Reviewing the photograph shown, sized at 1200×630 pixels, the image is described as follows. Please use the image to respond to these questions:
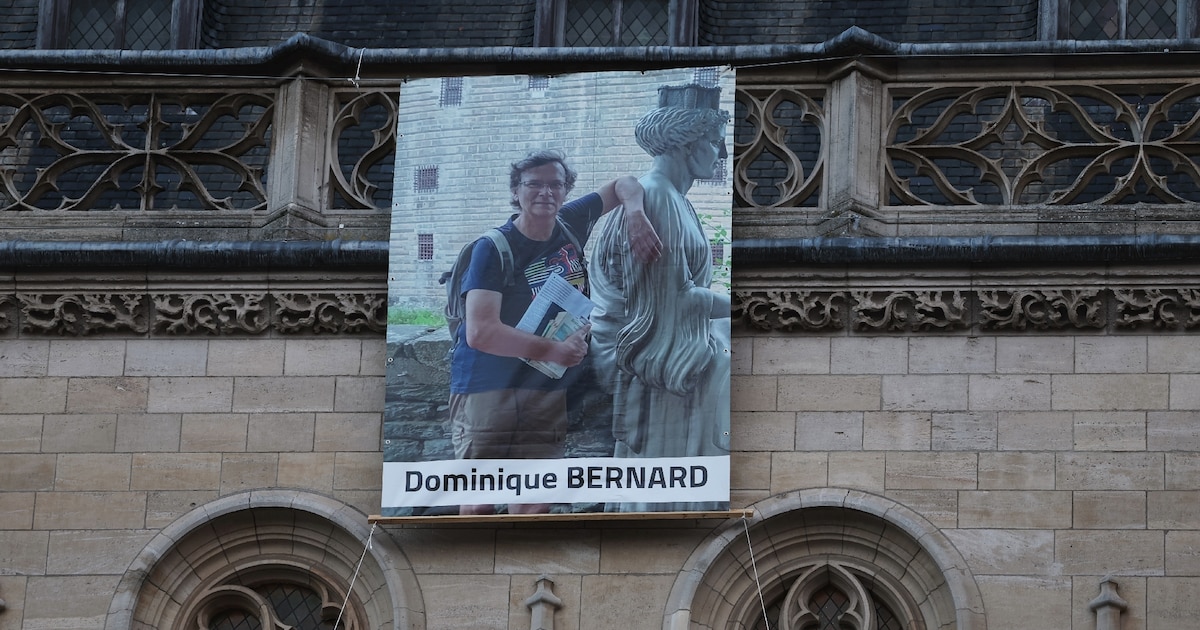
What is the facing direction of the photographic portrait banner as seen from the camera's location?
facing the viewer

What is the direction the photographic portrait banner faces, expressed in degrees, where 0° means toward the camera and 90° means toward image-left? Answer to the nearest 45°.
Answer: approximately 0°
